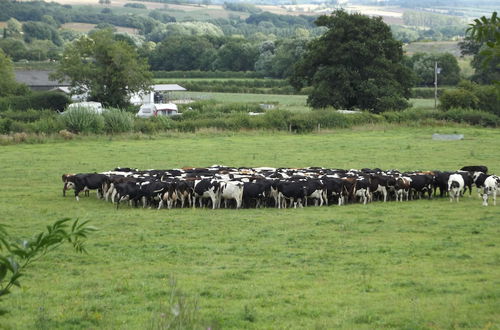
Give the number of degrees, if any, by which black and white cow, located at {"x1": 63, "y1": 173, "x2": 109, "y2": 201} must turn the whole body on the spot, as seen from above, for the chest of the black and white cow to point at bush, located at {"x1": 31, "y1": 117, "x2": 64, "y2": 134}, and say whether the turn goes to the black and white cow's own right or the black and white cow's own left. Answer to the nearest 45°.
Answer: approximately 90° to the black and white cow's own right

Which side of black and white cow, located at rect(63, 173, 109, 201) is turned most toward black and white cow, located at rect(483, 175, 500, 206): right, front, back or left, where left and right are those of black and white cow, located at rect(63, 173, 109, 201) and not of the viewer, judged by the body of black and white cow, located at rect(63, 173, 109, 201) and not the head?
back

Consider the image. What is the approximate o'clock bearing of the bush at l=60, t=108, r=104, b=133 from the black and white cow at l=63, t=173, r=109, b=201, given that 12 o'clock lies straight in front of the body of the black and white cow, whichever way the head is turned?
The bush is roughly at 3 o'clock from the black and white cow.

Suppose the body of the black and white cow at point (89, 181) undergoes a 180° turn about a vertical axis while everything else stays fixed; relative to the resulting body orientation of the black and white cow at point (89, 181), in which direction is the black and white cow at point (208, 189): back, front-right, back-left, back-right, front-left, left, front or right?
front-right

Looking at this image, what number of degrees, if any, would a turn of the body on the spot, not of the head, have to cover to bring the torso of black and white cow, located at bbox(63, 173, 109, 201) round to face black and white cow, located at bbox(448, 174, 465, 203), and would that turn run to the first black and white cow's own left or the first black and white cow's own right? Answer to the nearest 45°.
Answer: approximately 180°

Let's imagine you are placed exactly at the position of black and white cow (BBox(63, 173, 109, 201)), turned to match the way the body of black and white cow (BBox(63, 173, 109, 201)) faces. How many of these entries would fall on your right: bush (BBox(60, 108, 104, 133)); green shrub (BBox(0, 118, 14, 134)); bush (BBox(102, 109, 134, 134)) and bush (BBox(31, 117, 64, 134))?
4

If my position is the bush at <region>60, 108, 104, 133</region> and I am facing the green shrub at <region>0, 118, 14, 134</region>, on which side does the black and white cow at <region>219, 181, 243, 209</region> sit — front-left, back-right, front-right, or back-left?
back-left

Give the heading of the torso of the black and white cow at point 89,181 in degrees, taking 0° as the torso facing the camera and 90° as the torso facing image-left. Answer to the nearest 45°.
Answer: approximately 90°

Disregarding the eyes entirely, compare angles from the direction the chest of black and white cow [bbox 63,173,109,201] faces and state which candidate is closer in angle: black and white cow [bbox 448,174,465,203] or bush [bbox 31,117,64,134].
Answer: the bush

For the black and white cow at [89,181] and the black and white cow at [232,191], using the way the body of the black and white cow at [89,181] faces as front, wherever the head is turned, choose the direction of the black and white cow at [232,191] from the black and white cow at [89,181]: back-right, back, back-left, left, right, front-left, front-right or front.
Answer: back-left

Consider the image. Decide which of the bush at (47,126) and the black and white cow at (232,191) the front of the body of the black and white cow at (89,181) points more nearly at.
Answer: the bush

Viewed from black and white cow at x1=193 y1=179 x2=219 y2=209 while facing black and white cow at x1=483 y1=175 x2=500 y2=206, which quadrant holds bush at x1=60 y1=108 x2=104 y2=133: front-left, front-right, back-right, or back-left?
back-left

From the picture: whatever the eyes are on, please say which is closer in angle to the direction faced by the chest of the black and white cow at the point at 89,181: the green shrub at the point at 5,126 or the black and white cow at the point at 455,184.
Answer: the green shrub

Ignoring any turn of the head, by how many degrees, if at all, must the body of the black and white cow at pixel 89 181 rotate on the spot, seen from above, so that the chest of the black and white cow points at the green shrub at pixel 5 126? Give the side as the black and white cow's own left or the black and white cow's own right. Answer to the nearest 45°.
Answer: approximately 90° to the black and white cow's own right

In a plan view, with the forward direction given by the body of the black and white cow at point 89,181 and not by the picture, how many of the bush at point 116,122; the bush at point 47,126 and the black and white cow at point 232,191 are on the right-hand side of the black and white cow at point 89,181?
2

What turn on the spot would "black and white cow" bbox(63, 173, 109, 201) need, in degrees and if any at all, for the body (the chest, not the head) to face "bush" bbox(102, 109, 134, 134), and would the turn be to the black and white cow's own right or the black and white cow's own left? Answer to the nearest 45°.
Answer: approximately 90° to the black and white cow's own right
